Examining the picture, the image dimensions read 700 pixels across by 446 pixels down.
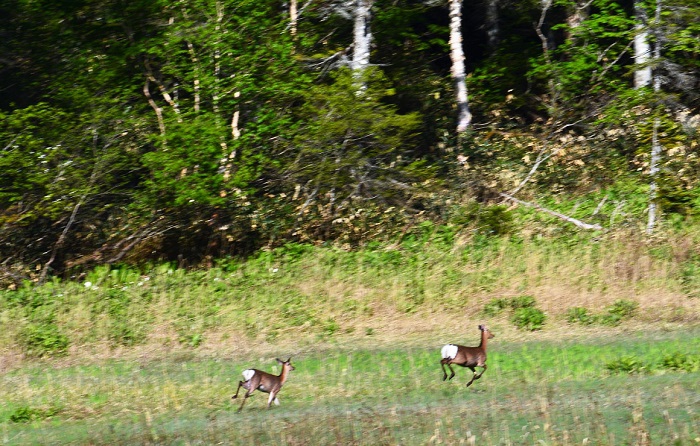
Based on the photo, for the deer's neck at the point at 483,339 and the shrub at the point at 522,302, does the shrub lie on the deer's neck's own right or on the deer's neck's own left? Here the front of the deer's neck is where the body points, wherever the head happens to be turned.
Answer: on the deer's neck's own left

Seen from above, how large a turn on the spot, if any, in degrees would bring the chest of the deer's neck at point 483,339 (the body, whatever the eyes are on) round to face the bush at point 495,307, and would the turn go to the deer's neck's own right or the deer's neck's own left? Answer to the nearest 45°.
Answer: approximately 90° to the deer's neck's own left

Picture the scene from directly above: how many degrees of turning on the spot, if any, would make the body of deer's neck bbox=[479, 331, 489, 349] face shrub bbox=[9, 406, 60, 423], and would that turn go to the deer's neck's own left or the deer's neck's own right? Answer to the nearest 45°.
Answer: approximately 180°

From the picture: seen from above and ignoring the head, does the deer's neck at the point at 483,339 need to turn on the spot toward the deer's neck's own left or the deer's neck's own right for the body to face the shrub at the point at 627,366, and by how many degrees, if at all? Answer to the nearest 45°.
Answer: approximately 45° to the deer's neck's own left

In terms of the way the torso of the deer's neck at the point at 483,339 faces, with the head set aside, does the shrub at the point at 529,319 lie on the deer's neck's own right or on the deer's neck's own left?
on the deer's neck's own left

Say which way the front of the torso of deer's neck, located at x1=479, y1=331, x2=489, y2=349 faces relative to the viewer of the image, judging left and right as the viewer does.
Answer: facing to the right of the viewer
